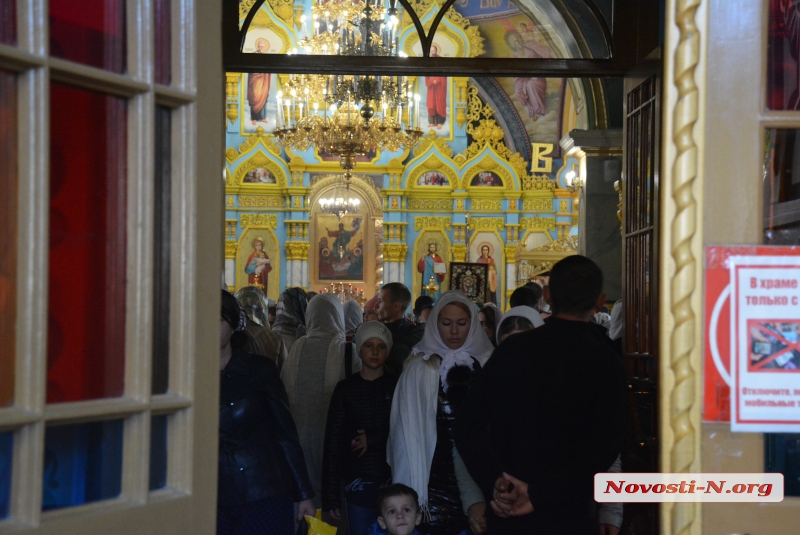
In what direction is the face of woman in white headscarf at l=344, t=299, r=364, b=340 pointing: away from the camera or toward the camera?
away from the camera

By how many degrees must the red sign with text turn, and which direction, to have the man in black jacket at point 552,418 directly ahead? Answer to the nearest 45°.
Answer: approximately 135° to its right

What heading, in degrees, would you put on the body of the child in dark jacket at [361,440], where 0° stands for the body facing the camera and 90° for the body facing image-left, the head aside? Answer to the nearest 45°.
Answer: approximately 0°

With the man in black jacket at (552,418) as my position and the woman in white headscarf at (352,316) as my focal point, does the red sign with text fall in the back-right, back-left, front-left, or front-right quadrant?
back-right

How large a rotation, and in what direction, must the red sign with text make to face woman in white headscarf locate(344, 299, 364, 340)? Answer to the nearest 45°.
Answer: approximately 135° to its right

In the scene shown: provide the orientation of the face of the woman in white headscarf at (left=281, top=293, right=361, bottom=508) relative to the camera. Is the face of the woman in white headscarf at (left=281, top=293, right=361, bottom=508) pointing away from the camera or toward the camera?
away from the camera

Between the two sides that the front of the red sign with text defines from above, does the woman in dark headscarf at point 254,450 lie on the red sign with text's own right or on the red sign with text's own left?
on the red sign with text's own right
